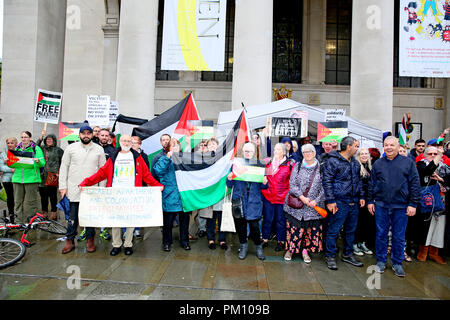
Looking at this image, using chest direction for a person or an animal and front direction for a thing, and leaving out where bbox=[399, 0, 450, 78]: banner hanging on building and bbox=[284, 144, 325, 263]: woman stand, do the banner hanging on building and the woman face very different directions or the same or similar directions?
same or similar directions

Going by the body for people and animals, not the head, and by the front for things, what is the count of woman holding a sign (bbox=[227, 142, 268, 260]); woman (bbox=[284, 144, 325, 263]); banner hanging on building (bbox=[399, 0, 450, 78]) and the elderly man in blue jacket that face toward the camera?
4

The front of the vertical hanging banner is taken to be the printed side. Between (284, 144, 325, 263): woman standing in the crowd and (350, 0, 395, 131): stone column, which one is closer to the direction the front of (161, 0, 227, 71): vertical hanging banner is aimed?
the woman standing in the crowd

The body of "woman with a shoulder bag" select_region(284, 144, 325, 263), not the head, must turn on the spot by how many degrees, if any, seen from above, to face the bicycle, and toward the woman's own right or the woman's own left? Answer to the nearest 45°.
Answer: approximately 90° to the woman's own right

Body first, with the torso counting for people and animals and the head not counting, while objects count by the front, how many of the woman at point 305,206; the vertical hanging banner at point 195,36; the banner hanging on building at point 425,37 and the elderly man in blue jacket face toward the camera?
4

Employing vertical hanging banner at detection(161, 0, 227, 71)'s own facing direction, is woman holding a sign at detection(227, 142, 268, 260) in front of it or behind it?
in front

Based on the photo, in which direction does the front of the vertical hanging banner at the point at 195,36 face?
toward the camera

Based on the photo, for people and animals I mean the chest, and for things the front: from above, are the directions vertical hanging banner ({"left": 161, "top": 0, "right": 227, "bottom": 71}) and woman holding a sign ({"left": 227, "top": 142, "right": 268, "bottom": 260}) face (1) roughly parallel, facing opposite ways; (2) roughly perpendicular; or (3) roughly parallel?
roughly parallel

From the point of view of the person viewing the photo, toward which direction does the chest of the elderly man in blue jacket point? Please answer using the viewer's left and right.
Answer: facing the viewer

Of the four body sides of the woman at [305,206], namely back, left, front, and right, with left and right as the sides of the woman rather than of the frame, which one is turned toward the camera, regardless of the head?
front

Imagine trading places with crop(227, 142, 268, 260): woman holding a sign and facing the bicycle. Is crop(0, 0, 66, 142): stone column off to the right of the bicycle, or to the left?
right
